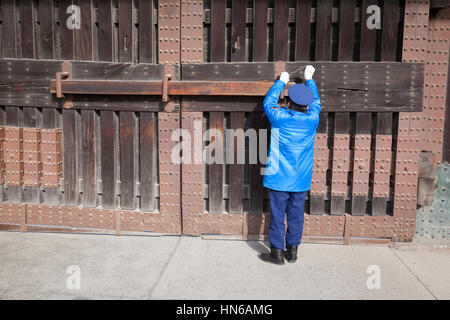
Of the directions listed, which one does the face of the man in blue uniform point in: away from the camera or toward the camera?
away from the camera

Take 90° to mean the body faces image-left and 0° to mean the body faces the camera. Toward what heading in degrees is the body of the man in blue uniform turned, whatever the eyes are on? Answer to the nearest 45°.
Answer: approximately 180°
